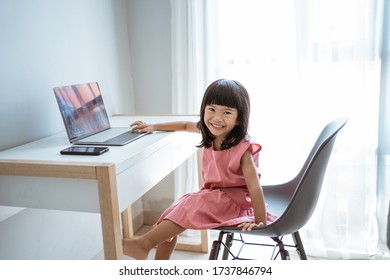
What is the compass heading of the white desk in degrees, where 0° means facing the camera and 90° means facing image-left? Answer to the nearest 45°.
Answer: approximately 315°

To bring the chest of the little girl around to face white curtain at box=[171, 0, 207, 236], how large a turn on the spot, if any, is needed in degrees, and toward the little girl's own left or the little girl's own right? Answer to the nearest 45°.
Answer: approximately 135° to the little girl's own right

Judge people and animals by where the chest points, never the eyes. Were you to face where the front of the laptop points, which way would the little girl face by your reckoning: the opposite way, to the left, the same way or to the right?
to the right

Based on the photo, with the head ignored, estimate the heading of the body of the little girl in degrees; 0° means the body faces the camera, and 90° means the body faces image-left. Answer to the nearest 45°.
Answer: approximately 45°

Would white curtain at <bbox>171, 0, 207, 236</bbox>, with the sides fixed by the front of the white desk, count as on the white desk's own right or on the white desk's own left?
on the white desk's own left

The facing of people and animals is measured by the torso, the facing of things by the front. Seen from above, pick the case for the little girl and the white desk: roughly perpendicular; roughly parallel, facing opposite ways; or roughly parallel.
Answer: roughly perpendicular
